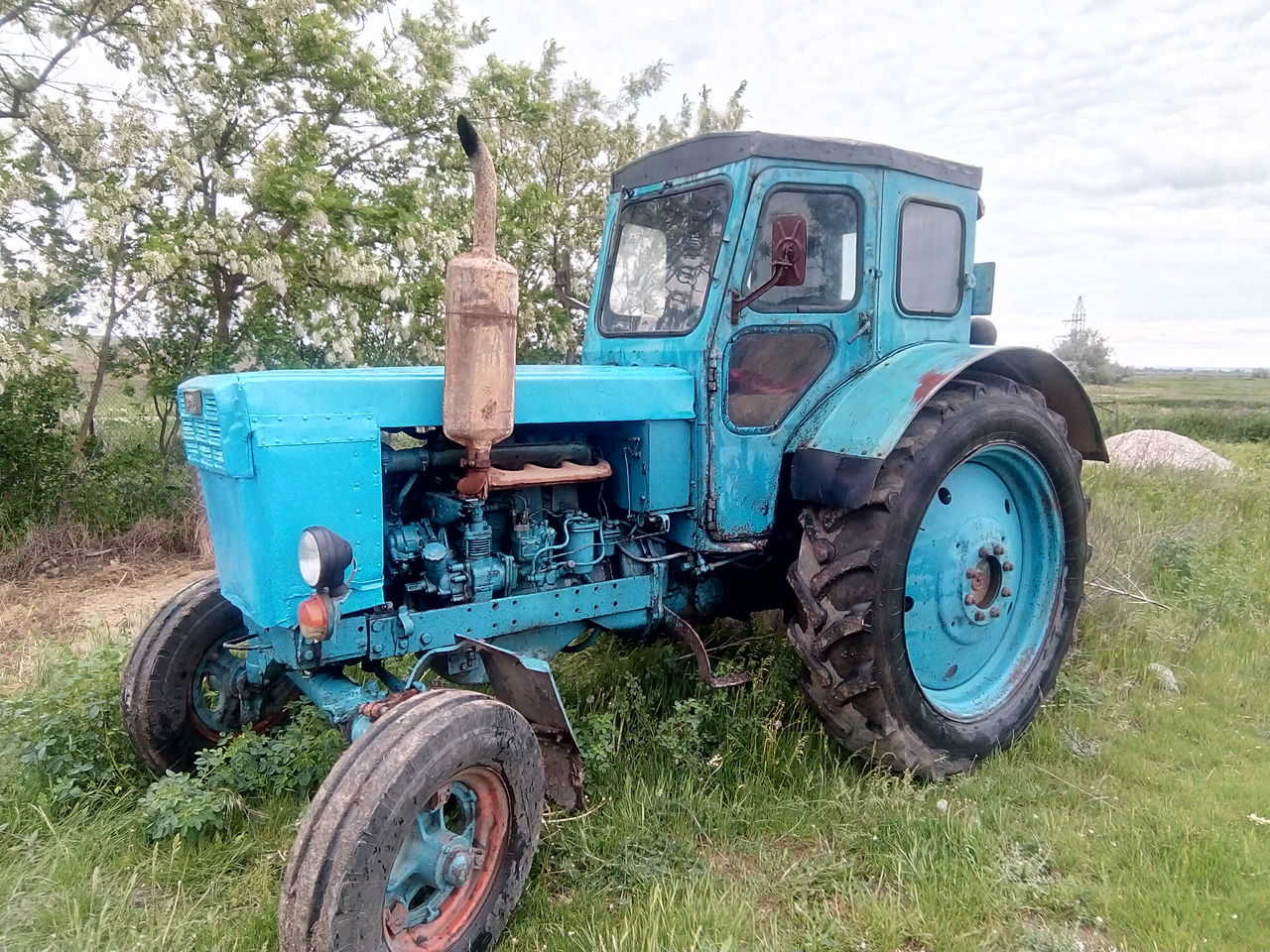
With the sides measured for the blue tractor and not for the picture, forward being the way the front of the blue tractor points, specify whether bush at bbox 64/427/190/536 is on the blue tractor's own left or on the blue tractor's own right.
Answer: on the blue tractor's own right

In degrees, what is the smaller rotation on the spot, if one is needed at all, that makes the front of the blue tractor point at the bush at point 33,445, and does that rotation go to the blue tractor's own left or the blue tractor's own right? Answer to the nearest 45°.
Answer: approximately 90° to the blue tractor's own right

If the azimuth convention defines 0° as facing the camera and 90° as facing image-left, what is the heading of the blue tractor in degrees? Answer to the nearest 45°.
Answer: approximately 45°
